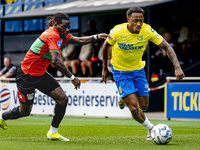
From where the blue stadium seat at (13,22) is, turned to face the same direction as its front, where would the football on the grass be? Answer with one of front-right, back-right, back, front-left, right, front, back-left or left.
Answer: front

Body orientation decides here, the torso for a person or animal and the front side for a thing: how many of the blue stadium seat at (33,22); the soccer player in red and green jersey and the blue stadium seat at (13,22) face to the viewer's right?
1

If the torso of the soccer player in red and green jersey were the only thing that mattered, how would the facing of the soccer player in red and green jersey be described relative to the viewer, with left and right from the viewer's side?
facing to the right of the viewer

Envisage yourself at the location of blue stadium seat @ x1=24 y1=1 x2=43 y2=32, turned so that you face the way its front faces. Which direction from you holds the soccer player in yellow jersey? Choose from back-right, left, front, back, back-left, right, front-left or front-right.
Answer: front

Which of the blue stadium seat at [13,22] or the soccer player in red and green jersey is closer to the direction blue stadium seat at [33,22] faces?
the soccer player in red and green jersey

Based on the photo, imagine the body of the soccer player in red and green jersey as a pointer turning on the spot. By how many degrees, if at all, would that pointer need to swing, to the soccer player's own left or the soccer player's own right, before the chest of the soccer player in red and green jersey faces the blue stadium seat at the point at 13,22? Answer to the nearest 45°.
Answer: approximately 90° to the soccer player's own left

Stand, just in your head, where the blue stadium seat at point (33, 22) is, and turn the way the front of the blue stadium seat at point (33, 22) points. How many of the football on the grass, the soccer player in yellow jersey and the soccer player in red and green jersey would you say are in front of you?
3

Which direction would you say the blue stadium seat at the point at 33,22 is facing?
toward the camera

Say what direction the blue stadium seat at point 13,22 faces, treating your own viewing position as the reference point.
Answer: facing the viewer

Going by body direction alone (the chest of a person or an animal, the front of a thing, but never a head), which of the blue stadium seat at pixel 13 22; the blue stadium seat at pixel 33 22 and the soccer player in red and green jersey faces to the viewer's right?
the soccer player in red and green jersey

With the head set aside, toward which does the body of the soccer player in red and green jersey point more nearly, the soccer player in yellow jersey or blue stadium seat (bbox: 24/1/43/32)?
the soccer player in yellow jersey

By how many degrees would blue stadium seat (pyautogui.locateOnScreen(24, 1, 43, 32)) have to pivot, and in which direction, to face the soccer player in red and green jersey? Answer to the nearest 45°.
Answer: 0° — it already faces them

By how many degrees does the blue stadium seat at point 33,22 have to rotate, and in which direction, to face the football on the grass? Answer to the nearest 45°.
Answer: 0° — it already faces it

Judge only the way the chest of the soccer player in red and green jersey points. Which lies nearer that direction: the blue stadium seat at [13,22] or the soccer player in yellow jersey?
the soccer player in yellow jersey

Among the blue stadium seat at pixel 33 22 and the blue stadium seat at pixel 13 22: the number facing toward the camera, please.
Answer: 2

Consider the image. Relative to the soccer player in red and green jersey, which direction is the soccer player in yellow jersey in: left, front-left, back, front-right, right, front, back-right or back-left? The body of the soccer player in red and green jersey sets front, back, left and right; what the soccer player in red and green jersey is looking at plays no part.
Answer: front

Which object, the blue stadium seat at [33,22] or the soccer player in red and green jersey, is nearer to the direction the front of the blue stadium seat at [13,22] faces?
the soccer player in red and green jersey
